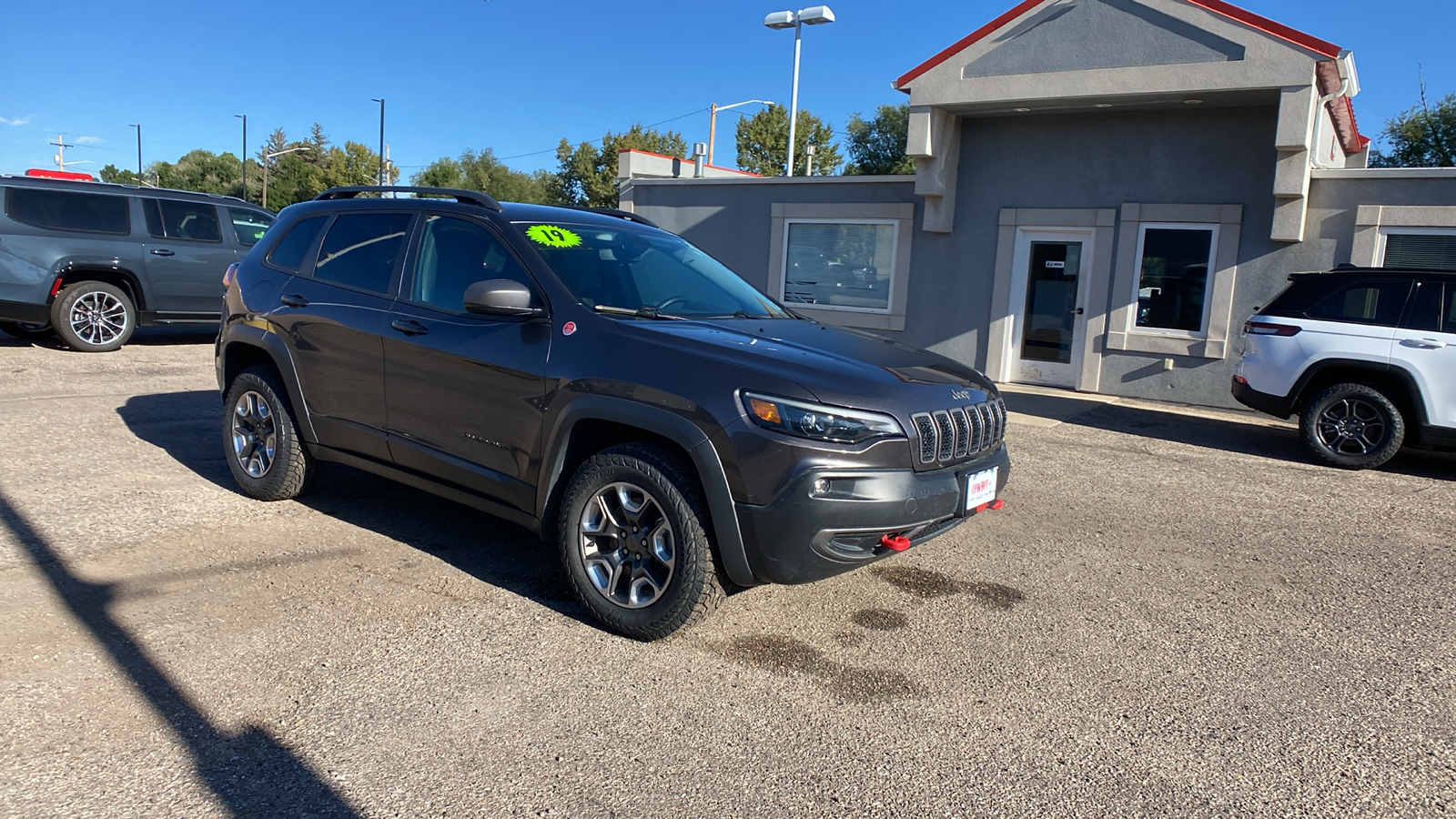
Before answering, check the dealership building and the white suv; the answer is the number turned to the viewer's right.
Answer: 1

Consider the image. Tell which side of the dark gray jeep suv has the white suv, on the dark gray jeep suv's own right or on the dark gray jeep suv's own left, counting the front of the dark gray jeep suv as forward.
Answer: on the dark gray jeep suv's own left

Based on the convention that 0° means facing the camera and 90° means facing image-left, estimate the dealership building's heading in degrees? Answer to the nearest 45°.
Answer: approximately 0°

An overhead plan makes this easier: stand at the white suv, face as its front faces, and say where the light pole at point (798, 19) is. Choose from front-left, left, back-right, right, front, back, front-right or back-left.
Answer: back-left

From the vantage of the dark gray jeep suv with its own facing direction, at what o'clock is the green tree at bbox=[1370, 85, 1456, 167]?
The green tree is roughly at 9 o'clock from the dark gray jeep suv.

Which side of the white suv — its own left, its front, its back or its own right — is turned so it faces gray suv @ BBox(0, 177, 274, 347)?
back

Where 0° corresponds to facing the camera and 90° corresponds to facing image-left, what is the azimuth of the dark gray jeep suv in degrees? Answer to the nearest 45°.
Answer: approximately 315°

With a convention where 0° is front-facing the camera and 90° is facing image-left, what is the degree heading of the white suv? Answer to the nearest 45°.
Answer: approximately 270°

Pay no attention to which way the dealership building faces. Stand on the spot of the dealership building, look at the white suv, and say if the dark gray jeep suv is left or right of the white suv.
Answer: right

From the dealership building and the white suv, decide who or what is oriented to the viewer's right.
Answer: the white suv

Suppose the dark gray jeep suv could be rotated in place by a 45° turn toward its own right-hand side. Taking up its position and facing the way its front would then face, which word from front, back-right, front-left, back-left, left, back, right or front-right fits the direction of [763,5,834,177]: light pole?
back

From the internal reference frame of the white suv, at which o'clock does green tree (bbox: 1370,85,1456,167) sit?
The green tree is roughly at 9 o'clock from the white suv.

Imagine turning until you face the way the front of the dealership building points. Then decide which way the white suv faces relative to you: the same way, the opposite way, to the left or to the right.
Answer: to the left
